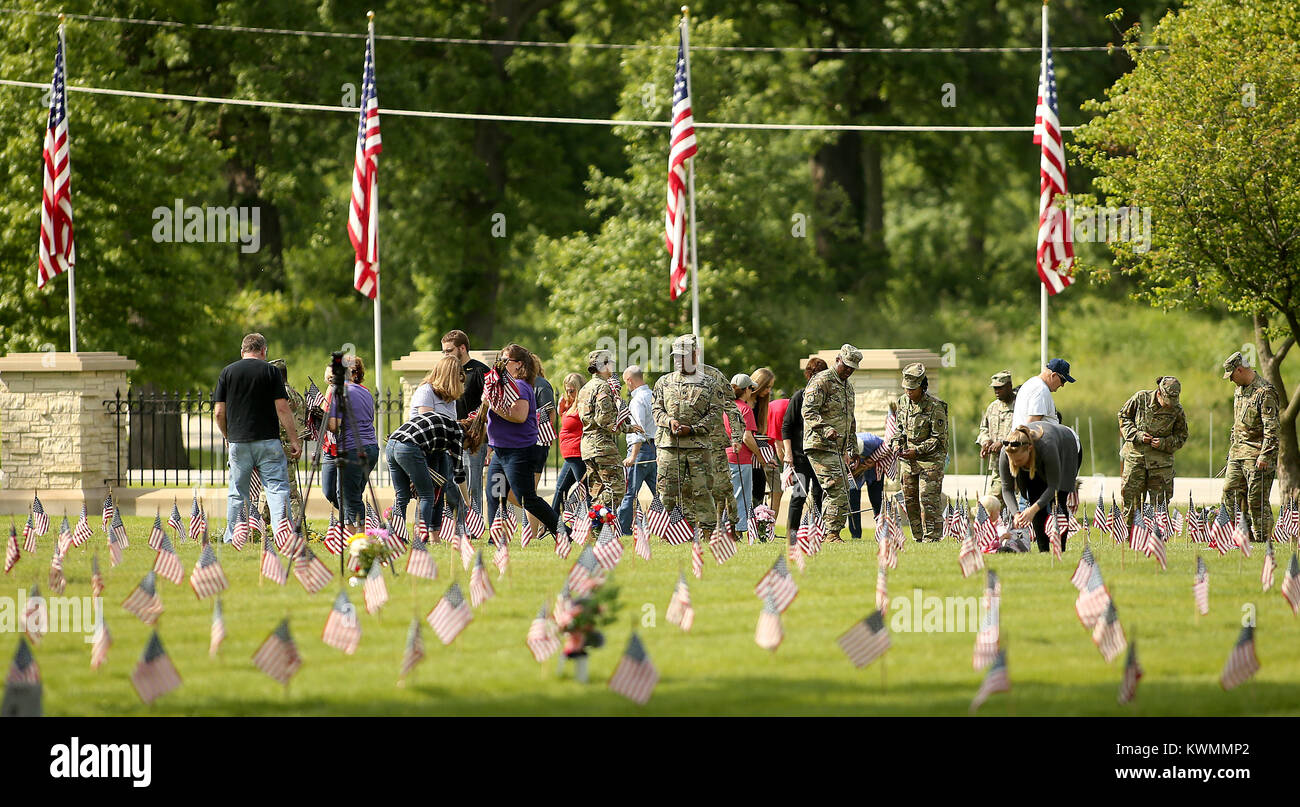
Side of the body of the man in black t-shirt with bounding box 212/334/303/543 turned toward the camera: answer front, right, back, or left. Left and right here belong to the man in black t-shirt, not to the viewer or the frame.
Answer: back

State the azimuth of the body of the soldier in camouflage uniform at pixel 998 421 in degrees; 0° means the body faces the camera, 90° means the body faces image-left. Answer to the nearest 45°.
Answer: approximately 45°

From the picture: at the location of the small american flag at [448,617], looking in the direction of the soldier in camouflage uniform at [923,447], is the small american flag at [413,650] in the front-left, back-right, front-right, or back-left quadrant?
back-right

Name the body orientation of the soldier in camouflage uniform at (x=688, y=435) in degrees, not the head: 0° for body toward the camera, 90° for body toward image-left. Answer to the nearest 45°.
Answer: approximately 0°

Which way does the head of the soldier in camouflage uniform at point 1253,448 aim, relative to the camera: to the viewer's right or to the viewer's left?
to the viewer's left

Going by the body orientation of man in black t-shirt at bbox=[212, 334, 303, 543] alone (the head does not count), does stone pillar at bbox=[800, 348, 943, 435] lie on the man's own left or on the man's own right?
on the man's own right
